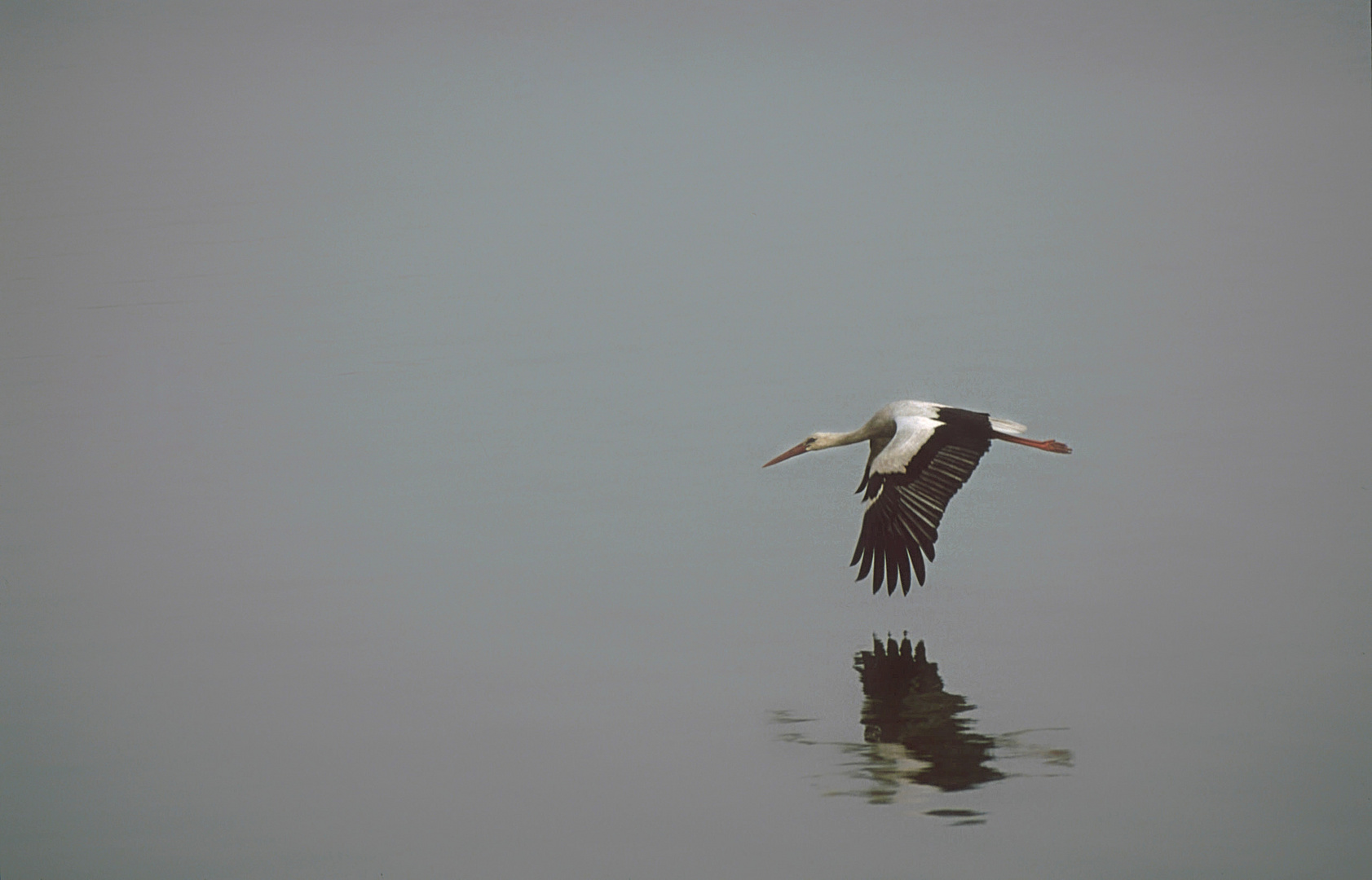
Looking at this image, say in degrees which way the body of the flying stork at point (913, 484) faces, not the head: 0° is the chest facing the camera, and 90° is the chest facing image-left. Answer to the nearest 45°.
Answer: approximately 90°
